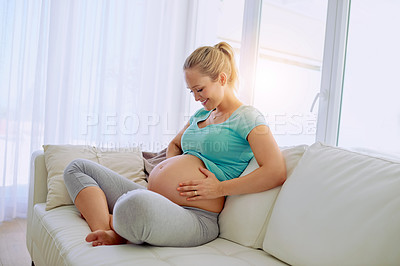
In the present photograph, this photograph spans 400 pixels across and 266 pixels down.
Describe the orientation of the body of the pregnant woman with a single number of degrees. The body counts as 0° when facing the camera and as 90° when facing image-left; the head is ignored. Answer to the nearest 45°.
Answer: approximately 45°

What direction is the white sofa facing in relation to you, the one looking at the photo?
facing the viewer and to the left of the viewer

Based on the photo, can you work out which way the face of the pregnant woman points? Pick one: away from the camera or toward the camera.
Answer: toward the camera
